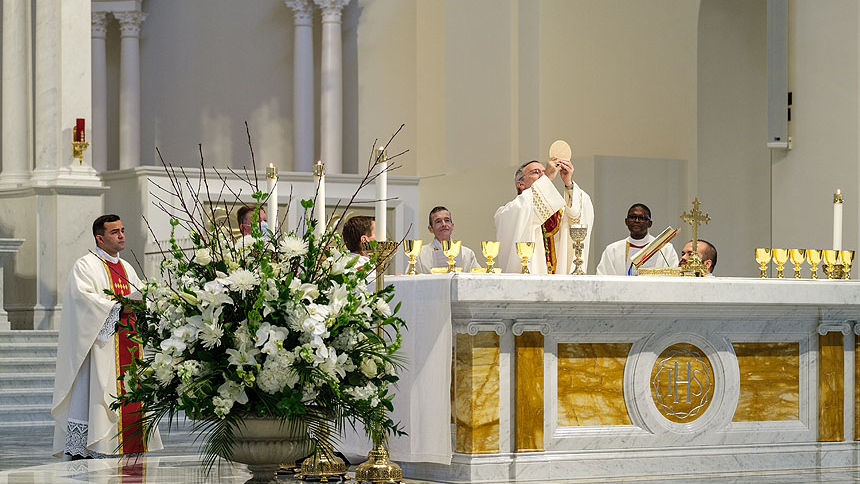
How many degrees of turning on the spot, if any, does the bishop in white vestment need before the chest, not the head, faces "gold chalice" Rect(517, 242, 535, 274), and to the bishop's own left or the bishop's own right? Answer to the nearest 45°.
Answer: approximately 45° to the bishop's own right

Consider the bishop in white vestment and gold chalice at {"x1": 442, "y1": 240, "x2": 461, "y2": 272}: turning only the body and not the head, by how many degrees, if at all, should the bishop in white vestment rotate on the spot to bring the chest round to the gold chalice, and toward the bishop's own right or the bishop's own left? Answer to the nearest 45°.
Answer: approximately 90° to the bishop's own right

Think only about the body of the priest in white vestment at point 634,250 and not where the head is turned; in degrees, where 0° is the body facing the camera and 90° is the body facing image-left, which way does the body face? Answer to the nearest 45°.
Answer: approximately 0°

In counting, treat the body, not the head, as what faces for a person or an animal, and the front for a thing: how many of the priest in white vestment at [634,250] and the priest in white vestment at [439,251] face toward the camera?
2

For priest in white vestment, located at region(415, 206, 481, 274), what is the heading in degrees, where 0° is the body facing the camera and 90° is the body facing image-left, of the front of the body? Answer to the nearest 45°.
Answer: approximately 0°
